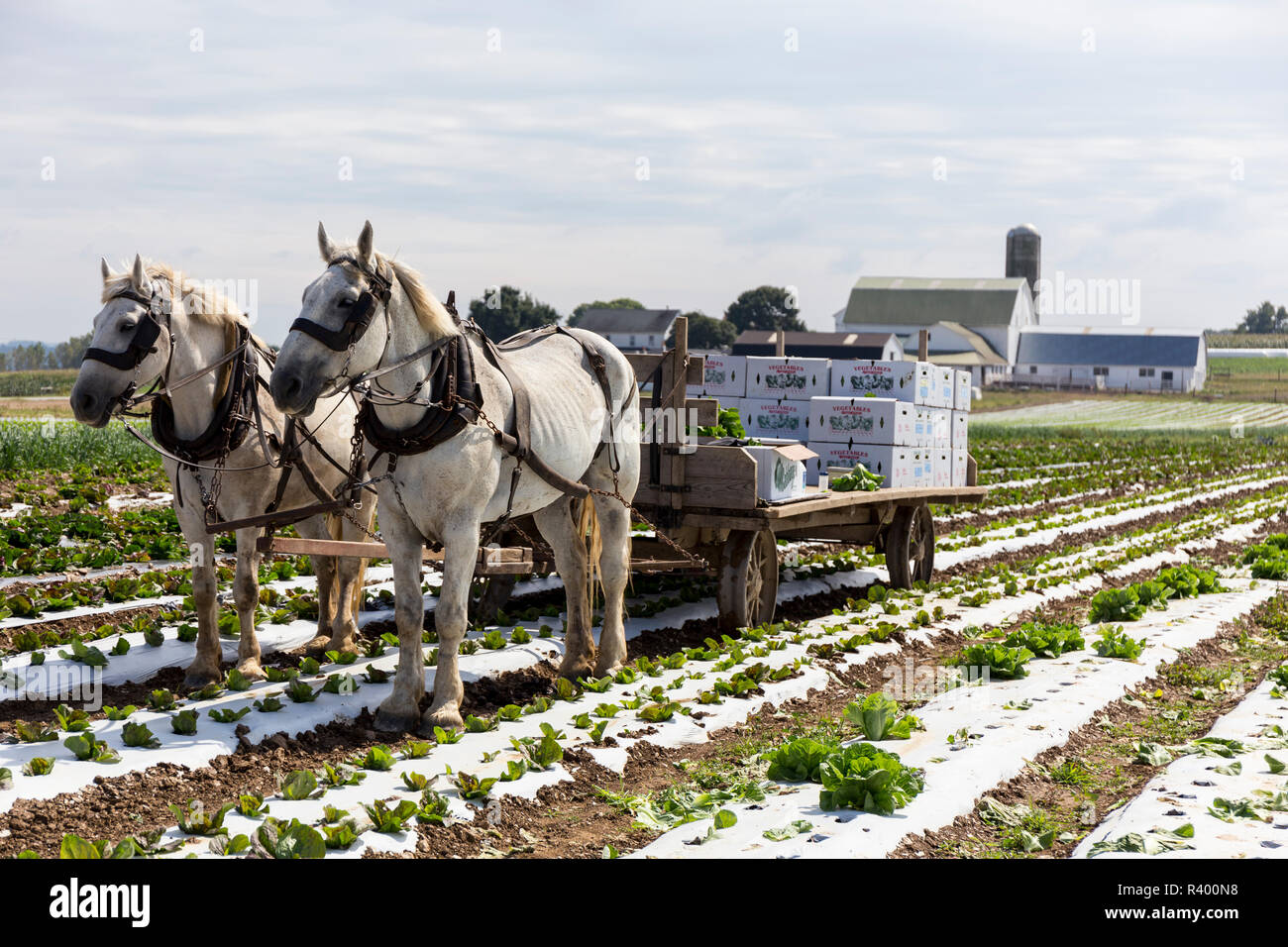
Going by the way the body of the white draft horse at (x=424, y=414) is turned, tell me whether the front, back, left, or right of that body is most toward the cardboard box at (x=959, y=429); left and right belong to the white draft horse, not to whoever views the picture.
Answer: back

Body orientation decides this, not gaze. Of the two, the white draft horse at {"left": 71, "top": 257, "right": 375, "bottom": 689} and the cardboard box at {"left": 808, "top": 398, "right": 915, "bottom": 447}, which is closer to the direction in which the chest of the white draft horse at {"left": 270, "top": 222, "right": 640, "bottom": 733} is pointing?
the white draft horse

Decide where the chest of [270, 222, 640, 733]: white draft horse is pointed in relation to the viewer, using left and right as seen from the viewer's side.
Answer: facing the viewer and to the left of the viewer

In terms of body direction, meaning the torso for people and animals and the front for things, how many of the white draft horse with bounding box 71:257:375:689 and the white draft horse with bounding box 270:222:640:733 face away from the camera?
0

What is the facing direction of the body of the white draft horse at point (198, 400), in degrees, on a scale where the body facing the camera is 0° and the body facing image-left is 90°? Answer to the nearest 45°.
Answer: approximately 45°

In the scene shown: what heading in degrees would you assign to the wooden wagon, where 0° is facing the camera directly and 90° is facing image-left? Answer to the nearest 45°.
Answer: approximately 45°

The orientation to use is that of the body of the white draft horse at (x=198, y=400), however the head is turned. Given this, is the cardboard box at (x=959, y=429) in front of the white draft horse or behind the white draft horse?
behind
